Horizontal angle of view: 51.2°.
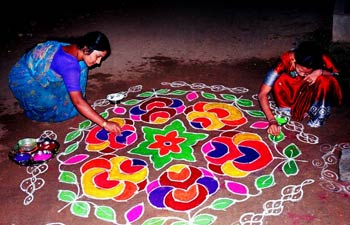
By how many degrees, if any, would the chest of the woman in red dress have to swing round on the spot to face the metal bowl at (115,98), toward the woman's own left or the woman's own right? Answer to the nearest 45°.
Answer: approximately 90° to the woman's own right

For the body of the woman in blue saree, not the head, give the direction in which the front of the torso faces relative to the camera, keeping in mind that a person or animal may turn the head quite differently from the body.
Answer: to the viewer's right

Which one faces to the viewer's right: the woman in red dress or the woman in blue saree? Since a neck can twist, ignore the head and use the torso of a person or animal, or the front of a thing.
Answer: the woman in blue saree

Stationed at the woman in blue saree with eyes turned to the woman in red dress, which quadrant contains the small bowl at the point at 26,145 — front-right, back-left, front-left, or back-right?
back-right

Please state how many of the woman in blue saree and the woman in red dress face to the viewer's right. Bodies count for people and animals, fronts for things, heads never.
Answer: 1

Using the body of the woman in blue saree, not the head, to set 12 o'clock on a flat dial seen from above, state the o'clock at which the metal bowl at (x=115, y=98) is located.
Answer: The metal bowl is roughly at 11 o'clock from the woman in blue saree.

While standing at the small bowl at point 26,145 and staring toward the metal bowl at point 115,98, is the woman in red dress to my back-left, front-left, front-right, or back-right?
front-right

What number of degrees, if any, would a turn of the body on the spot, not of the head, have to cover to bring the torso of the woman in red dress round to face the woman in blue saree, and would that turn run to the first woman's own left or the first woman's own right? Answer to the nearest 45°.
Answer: approximately 90° to the first woman's own right

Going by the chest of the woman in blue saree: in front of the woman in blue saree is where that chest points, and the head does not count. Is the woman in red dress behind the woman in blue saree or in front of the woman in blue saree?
in front

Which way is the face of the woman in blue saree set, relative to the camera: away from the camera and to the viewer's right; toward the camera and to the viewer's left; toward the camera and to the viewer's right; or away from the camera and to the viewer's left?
toward the camera and to the viewer's right
